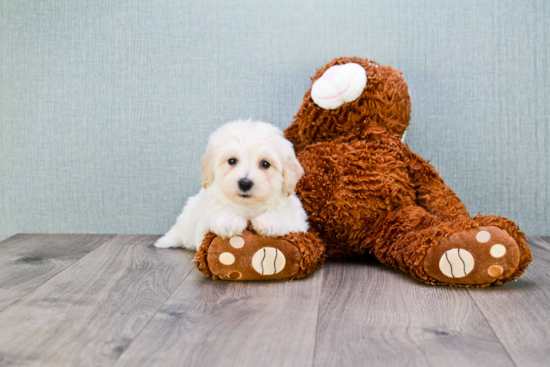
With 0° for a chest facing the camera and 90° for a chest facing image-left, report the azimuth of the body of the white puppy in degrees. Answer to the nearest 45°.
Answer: approximately 0°

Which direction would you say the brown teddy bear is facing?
toward the camera
